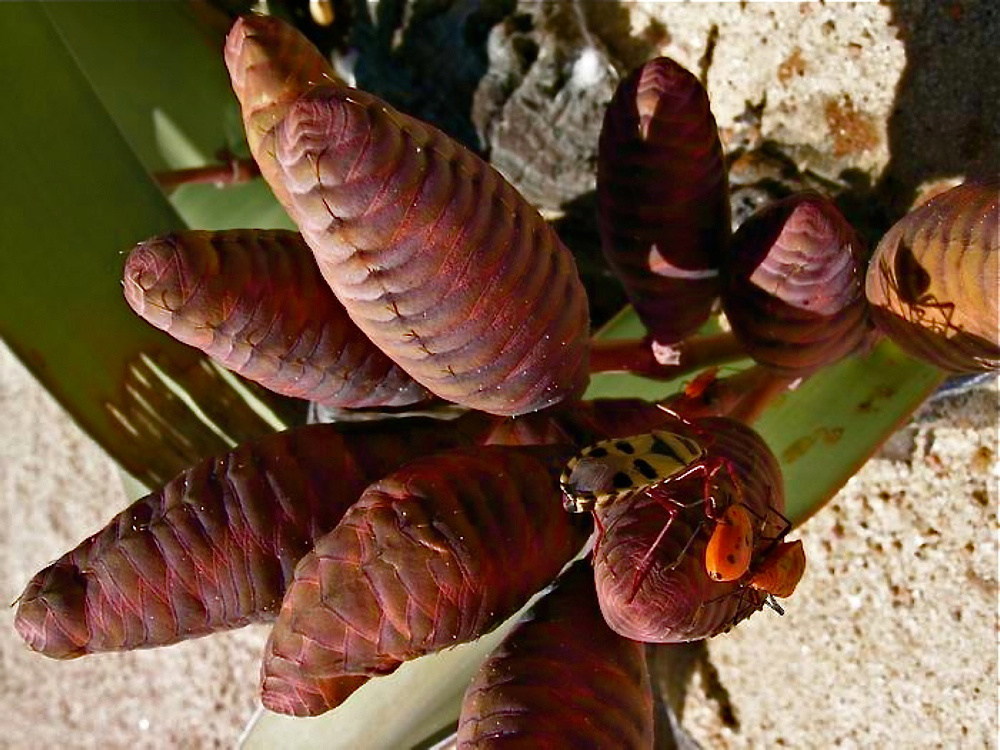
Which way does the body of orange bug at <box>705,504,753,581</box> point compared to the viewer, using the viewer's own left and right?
facing away from the viewer
